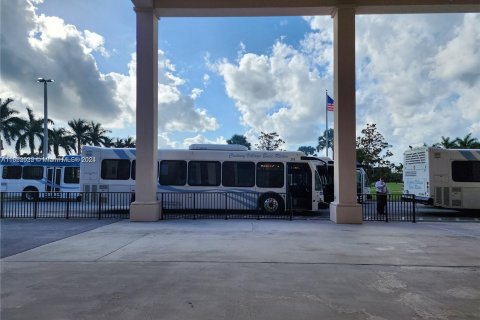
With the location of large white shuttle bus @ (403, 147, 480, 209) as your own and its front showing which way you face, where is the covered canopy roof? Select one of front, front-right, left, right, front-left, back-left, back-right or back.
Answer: back

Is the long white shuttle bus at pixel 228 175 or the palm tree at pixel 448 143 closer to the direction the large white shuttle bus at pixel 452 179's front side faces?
the palm tree

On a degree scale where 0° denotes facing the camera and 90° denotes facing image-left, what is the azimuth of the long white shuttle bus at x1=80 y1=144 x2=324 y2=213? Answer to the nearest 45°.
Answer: approximately 270°

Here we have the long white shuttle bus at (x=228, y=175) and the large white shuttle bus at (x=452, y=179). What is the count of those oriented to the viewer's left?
0

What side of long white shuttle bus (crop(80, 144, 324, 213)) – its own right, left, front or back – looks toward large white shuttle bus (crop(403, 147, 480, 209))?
front

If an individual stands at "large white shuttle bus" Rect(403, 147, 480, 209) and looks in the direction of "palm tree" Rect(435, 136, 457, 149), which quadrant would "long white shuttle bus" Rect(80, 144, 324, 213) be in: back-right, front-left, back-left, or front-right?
back-left

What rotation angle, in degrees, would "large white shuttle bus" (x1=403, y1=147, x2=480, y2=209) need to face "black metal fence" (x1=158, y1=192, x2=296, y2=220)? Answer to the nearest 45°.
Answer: approximately 180°

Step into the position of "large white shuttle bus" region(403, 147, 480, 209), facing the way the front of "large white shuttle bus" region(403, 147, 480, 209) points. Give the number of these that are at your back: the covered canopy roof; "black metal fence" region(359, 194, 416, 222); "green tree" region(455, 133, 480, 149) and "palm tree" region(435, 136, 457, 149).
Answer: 2

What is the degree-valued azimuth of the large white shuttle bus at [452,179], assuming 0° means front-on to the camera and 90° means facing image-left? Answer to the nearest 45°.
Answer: approximately 225°

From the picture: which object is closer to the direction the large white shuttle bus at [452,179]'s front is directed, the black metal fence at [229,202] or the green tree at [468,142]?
the green tree

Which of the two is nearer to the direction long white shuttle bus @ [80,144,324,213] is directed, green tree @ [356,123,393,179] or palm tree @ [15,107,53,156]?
the green tree

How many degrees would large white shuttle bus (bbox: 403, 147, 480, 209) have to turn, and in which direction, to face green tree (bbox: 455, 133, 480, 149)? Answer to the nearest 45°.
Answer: approximately 45° to its left

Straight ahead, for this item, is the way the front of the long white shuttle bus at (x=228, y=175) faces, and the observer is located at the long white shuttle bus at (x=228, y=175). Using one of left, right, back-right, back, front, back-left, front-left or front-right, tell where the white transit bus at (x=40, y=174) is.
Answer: back-left

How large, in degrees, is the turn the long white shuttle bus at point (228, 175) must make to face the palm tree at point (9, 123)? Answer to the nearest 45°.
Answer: approximately 135° to its left

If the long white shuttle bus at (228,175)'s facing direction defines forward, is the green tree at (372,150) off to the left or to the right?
on its left
